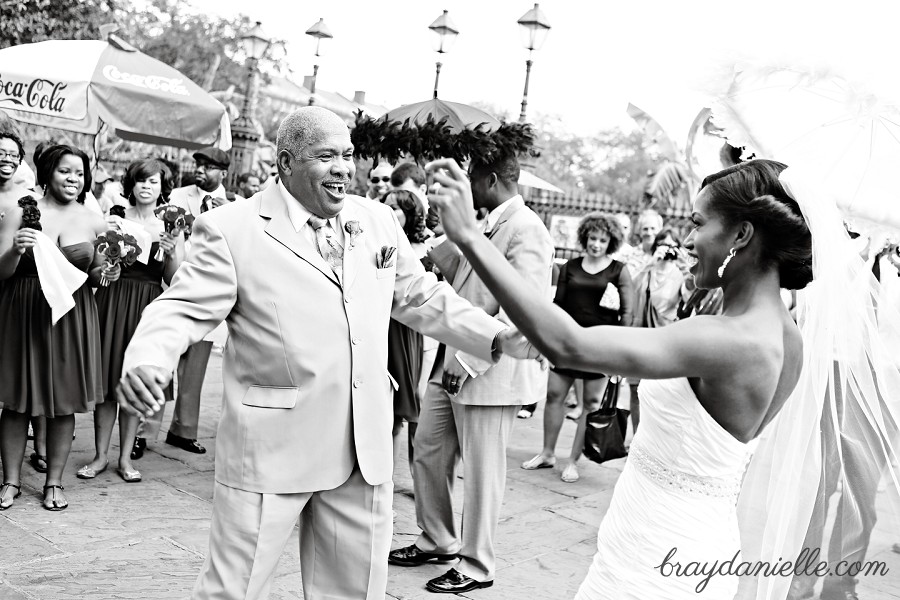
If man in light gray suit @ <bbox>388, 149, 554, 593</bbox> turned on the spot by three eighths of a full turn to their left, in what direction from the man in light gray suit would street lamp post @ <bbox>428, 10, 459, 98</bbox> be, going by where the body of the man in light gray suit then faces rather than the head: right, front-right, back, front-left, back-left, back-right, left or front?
back-left

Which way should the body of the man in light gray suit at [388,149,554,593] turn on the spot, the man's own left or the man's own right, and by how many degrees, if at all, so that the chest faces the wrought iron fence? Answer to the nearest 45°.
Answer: approximately 90° to the man's own right

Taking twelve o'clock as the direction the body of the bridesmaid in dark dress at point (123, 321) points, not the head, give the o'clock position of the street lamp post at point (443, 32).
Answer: The street lamp post is roughly at 7 o'clock from the bridesmaid in dark dress.

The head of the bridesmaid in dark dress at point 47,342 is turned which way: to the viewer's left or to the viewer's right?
to the viewer's right

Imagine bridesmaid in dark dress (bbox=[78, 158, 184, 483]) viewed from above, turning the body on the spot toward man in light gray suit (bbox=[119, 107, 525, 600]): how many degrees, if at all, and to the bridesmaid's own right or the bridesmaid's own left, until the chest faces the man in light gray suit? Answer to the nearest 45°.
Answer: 0° — they already face them

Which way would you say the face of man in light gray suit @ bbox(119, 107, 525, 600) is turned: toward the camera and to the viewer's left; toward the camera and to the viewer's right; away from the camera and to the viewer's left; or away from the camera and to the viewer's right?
toward the camera and to the viewer's right

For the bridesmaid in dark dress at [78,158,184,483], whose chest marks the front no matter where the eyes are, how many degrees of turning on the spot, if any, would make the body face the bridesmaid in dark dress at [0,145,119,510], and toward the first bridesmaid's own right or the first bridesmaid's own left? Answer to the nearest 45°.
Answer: approximately 45° to the first bridesmaid's own right

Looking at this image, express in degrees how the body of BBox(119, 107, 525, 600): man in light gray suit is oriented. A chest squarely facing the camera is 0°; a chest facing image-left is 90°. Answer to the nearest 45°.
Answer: approximately 315°
